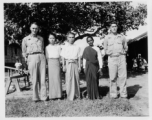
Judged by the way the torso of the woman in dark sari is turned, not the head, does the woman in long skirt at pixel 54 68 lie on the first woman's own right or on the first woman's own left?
on the first woman's own right

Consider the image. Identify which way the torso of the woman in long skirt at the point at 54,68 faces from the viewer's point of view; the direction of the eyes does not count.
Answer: toward the camera

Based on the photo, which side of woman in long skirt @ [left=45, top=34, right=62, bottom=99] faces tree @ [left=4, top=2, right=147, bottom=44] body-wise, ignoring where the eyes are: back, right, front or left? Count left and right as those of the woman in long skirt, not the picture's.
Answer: back

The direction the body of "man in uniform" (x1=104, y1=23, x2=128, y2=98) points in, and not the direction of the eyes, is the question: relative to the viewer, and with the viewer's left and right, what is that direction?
facing the viewer

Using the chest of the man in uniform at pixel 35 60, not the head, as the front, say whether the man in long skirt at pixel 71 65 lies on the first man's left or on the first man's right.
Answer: on the first man's left

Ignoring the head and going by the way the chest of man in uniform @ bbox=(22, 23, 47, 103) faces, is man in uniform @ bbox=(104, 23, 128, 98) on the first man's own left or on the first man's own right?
on the first man's own left

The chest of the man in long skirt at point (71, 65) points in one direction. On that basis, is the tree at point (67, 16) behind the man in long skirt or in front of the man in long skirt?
behind

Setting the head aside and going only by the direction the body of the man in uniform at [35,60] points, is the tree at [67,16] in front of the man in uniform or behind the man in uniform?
behind

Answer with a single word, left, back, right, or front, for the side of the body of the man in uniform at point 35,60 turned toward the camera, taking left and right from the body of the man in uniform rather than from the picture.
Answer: front
